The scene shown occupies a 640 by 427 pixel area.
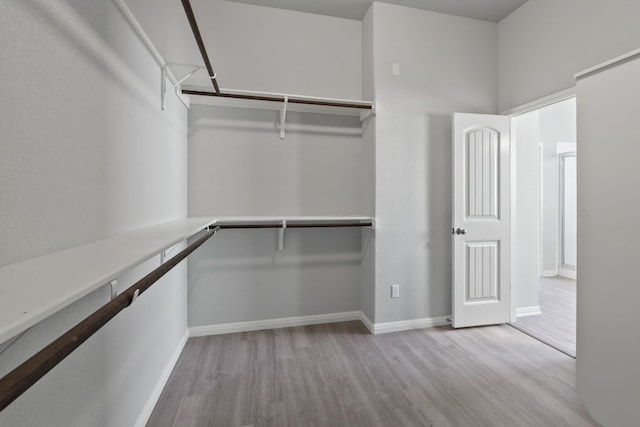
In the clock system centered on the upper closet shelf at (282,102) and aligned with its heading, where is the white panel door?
The white panel door is roughly at 9 o'clock from the upper closet shelf.

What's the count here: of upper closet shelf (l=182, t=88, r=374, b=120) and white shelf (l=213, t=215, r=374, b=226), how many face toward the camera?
2

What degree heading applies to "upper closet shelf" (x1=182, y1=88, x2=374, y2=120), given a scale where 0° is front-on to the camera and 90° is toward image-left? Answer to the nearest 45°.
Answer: approximately 0°

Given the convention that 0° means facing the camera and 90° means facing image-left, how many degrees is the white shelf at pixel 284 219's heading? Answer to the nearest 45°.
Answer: approximately 0°

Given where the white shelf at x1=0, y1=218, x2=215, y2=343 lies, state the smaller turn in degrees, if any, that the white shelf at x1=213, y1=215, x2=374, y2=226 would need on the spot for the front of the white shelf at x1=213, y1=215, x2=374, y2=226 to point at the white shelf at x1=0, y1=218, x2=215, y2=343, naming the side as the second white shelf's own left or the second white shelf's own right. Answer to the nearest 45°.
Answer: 0° — it already faces it
